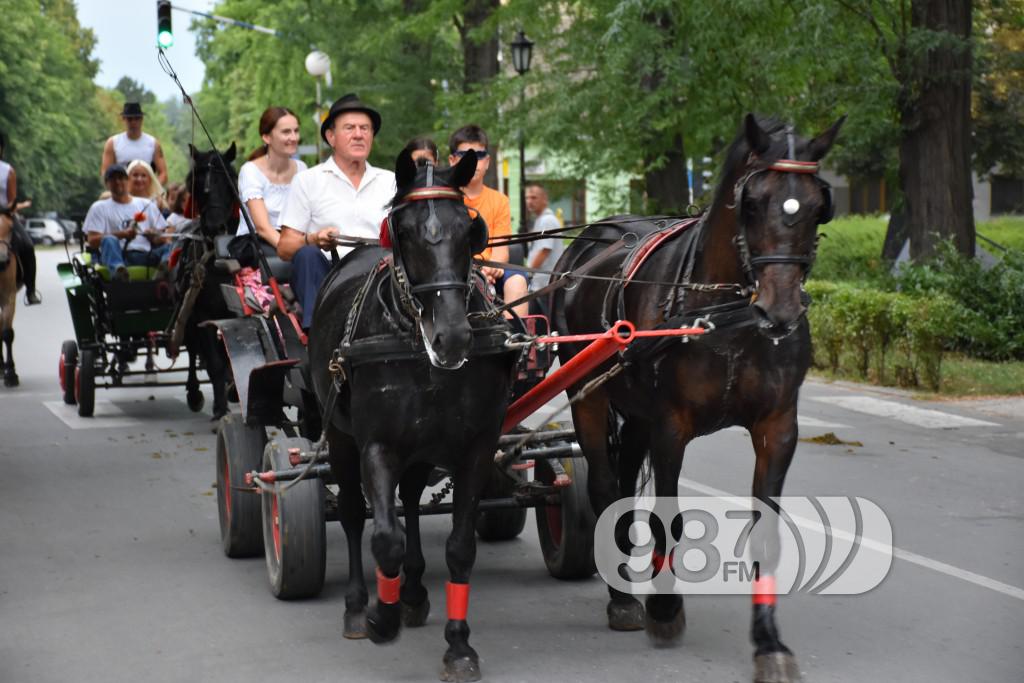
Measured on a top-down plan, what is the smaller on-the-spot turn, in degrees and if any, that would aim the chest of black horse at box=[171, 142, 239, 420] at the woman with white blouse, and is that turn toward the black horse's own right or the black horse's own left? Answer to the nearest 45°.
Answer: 0° — it already faces them

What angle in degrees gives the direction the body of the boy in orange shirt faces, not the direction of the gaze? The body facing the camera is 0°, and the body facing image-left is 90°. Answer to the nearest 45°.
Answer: approximately 0°

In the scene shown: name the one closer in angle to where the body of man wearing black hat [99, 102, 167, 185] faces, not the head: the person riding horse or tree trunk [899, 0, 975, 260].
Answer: the person riding horse

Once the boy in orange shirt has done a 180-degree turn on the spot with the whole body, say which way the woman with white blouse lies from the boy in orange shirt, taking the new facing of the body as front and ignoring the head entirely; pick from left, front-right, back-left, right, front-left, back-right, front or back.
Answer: front-left

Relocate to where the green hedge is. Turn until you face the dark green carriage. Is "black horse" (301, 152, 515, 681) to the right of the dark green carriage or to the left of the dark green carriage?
left

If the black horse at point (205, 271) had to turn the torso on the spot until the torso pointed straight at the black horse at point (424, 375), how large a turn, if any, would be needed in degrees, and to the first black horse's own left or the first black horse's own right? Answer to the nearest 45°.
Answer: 0° — it already faces it

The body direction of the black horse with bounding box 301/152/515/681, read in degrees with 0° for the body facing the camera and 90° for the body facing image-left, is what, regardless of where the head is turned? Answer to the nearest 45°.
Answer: approximately 0°
